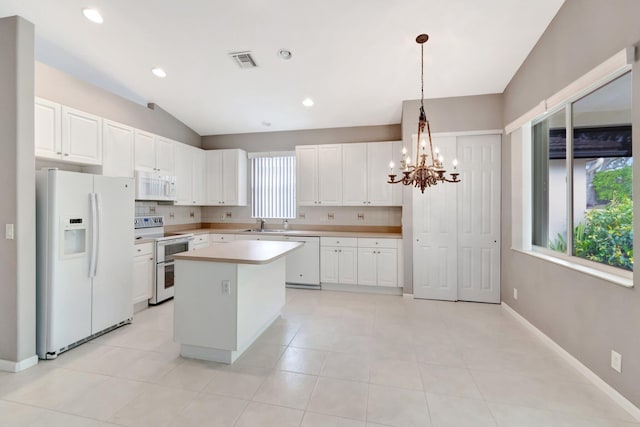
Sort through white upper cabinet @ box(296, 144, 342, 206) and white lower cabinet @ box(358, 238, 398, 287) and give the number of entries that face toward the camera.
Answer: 2

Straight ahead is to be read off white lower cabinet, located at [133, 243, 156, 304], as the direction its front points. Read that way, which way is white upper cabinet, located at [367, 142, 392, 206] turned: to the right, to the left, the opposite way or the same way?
to the right

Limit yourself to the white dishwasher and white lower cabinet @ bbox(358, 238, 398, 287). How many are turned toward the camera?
2

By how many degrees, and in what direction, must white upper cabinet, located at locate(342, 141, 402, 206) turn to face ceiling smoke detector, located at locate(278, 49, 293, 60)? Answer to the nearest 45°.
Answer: approximately 45° to its right

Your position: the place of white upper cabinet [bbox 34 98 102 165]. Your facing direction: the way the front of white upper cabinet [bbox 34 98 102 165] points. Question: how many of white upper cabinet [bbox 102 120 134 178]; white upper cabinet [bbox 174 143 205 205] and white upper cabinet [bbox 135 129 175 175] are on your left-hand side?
3

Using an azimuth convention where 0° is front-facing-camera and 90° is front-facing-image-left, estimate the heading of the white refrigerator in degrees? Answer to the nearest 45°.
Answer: approximately 315°

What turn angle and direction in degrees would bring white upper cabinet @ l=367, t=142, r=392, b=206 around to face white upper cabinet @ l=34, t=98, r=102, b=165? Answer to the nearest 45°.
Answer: approximately 45° to its right
